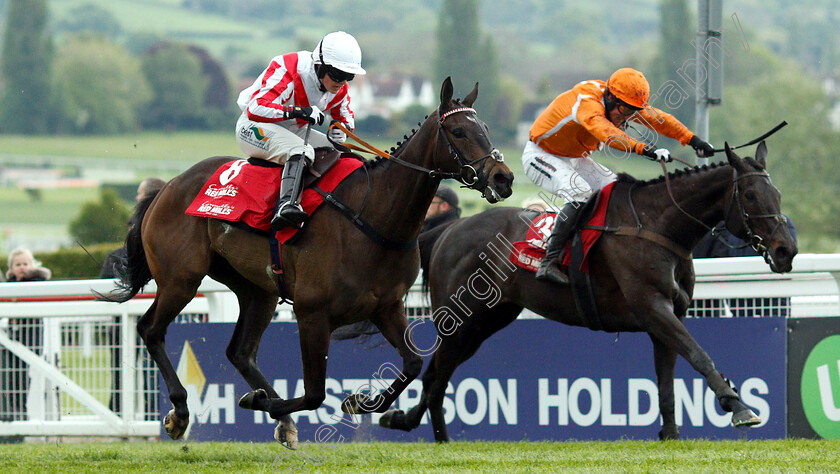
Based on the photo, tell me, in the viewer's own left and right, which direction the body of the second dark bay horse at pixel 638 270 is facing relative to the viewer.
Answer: facing to the right of the viewer

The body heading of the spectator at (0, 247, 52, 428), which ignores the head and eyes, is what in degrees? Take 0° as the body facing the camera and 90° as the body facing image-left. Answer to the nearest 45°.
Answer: approximately 0°

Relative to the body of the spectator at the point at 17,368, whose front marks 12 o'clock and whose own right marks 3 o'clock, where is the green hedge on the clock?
The green hedge is roughly at 6 o'clock from the spectator.

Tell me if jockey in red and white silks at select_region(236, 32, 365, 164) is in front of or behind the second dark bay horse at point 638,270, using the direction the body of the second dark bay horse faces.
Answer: behind

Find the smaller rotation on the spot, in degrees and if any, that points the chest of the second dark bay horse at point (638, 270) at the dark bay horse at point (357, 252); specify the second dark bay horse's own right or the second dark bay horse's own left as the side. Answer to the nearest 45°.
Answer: approximately 135° to the second dark bay horse's own right

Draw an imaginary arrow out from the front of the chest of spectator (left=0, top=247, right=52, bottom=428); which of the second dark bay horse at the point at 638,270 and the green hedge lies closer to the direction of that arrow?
the second dark bay horse

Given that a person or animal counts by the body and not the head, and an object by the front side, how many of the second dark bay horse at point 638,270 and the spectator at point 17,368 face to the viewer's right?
1

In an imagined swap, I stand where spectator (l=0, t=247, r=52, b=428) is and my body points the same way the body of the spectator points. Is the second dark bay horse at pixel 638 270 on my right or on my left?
on my left
